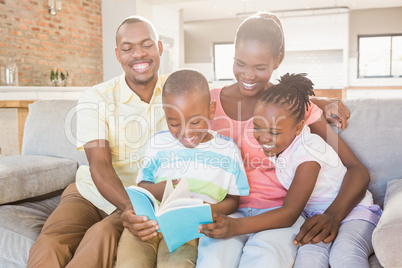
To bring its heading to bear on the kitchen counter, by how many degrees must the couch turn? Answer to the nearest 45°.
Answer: approximately 135° to its right

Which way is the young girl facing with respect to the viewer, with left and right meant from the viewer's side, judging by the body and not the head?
facing the viewer and to the left of the viewer

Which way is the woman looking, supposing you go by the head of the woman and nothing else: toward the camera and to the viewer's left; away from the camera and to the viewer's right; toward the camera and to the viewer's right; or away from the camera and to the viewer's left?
toward the camera and to the viewer's left

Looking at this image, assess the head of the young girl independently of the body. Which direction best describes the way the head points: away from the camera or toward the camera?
toward the camera

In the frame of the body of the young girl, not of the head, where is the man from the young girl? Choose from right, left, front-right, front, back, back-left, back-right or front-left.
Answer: front-right

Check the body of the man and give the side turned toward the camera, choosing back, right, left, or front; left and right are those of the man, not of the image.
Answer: front

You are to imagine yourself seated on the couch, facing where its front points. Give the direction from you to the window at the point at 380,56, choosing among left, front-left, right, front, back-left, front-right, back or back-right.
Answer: back-left

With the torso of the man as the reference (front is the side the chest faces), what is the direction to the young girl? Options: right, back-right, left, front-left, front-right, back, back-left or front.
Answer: front-left

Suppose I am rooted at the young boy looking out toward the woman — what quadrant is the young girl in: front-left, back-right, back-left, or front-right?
front-right

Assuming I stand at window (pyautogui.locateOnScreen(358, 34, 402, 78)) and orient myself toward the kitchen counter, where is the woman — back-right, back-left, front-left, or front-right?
front-left

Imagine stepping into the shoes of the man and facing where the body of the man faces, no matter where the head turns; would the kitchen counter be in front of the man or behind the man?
behind

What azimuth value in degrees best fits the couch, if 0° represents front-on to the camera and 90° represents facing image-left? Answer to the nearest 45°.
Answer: approximately 0°

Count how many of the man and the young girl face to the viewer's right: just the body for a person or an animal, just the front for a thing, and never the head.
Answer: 0
